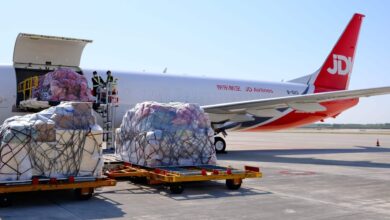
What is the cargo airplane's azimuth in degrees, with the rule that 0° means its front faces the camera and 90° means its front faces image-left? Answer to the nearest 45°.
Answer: approximately 45°

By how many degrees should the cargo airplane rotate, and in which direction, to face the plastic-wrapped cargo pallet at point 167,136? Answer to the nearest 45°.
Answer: approximately 45° to its left

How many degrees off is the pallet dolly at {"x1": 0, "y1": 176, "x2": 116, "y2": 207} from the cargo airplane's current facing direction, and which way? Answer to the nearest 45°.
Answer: approximately 45° to its left

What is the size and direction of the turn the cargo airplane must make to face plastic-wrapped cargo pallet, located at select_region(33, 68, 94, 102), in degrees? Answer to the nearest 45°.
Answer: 0° — it already faces it

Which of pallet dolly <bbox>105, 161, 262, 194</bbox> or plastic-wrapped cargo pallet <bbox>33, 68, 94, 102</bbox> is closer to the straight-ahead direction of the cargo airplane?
the plastic-wrapped cargo pallet

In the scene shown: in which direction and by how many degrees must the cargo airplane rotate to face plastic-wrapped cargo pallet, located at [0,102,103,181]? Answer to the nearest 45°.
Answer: approximately 45° to its left

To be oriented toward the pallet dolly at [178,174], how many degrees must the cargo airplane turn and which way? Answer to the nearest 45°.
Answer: approximately 45° to its left
